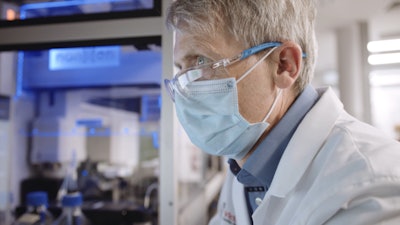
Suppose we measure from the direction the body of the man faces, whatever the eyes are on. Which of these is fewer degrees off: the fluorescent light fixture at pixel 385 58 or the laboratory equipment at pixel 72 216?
the laboratory equipment

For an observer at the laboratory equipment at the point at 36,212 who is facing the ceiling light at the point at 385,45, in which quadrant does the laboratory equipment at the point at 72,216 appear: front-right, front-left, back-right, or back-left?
front-right

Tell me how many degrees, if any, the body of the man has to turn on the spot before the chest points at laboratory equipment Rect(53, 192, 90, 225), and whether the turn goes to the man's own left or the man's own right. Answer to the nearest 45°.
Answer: approximately 45° to the man's own right

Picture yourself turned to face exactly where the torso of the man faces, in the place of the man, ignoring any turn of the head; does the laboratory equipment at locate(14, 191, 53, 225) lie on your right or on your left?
on your right

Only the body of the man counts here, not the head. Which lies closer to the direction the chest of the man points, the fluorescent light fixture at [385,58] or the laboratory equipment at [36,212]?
the laboratory equipment

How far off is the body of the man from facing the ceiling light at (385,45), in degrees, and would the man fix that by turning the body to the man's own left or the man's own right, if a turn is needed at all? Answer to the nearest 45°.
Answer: approximately 135° to the man's own right

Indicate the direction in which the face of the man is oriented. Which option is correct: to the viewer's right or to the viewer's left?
to the viewer's left

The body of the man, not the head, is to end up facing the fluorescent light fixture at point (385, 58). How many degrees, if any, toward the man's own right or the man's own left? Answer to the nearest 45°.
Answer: approximately 135° to the man's own right
